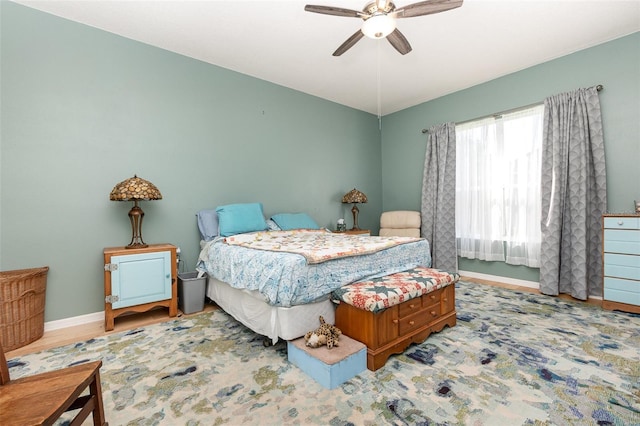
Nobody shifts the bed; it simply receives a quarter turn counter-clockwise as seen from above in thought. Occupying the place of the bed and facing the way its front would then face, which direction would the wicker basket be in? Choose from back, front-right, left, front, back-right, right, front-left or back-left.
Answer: back-left

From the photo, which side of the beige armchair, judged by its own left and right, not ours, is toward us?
front

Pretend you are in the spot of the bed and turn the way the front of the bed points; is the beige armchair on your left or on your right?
on your left

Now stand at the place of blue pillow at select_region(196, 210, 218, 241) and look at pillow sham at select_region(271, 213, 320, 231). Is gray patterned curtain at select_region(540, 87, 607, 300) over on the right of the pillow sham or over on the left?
right

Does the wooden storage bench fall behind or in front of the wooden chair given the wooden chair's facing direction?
in front

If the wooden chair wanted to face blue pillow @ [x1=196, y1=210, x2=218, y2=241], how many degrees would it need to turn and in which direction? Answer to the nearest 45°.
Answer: approximately 45° to its left

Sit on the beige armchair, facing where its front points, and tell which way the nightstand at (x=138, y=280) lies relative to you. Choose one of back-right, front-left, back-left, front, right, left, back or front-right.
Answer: front-right

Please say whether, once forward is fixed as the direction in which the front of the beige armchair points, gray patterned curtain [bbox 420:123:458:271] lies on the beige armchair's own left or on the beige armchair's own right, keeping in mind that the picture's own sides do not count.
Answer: on the beige armchair's own left

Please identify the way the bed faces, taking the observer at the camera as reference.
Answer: facing the viewer and to the right of the viewer

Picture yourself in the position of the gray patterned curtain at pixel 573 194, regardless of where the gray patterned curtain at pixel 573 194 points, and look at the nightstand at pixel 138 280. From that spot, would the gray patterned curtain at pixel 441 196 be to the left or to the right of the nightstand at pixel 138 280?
right

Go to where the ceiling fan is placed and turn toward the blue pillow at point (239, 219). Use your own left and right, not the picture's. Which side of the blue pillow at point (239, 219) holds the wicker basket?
left

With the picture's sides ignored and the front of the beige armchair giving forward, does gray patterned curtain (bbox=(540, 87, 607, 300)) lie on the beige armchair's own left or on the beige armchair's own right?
on the beige armchair's own left

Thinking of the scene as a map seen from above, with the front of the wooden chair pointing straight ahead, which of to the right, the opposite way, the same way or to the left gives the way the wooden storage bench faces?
to the right

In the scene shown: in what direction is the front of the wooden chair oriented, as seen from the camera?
facing to the right of the viewer

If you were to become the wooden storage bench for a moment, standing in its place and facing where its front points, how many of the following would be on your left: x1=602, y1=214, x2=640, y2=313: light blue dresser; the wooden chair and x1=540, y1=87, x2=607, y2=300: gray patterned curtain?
2

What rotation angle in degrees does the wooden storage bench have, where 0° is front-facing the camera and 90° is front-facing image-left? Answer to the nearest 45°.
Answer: approximately 315°

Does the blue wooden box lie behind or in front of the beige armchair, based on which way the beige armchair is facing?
in front

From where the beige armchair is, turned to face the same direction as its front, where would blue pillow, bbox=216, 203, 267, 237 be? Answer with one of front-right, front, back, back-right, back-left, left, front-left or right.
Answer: front-right

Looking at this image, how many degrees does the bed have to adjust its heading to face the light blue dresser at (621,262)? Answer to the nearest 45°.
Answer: approximately 45° to its left
